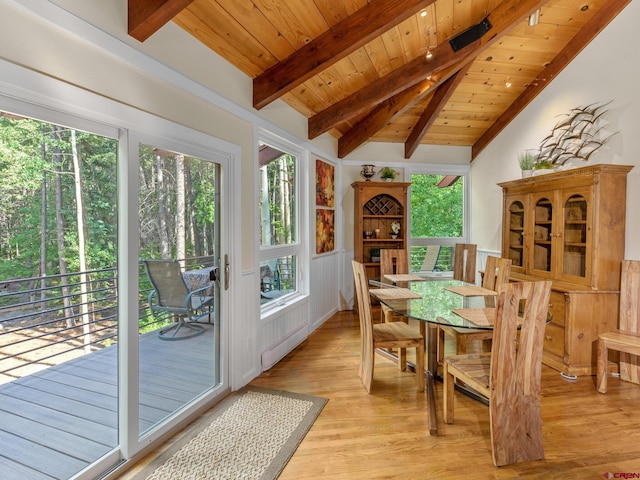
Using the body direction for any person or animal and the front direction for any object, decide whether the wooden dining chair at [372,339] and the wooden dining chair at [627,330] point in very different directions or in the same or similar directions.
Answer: very different directions

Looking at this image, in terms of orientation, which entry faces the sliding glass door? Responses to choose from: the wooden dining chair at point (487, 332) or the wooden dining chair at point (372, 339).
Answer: the wooden dining chair at point (487, 332)

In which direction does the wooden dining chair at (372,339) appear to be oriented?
to the viewer's right

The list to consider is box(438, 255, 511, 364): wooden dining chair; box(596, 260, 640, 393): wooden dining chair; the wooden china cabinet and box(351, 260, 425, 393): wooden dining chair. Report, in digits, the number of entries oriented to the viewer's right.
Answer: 1

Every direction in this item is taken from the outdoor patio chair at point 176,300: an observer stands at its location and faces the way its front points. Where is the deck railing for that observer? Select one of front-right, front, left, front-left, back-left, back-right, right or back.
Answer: back

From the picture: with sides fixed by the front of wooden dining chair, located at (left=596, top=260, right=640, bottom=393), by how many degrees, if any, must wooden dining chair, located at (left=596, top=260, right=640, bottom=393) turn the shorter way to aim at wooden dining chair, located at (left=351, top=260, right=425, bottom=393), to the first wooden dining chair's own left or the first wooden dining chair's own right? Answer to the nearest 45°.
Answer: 0° — it already faces it

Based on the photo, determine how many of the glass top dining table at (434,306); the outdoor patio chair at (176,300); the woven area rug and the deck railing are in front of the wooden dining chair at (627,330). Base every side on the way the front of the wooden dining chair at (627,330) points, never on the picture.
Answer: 4

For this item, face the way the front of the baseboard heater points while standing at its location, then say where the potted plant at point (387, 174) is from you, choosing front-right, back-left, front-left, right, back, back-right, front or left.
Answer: left

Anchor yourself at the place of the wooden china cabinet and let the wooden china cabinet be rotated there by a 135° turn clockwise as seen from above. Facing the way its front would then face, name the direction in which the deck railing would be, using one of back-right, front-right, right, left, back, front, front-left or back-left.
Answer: back-left

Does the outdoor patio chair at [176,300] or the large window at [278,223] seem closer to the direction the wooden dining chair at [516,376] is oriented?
the large window

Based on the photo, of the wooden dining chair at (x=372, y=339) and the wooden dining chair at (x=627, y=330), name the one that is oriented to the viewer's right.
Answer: the wooden dining chair at (x=372, y=339)

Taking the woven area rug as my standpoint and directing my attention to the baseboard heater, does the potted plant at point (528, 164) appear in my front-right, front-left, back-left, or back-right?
front-right

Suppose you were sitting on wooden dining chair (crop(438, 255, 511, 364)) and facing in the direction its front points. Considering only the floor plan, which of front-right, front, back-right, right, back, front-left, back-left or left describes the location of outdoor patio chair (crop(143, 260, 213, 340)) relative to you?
front

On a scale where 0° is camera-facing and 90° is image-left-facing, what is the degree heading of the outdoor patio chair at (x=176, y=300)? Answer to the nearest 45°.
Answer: approximately 225°

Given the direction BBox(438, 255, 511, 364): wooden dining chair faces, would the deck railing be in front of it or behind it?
in front

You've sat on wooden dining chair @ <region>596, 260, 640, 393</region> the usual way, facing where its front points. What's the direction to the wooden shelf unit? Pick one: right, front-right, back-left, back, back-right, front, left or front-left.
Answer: front-right

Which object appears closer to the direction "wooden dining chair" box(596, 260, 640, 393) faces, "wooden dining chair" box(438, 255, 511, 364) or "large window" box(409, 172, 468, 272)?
the wooden dining chair

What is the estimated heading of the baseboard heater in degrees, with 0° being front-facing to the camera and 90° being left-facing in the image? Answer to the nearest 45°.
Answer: approximately 315°
